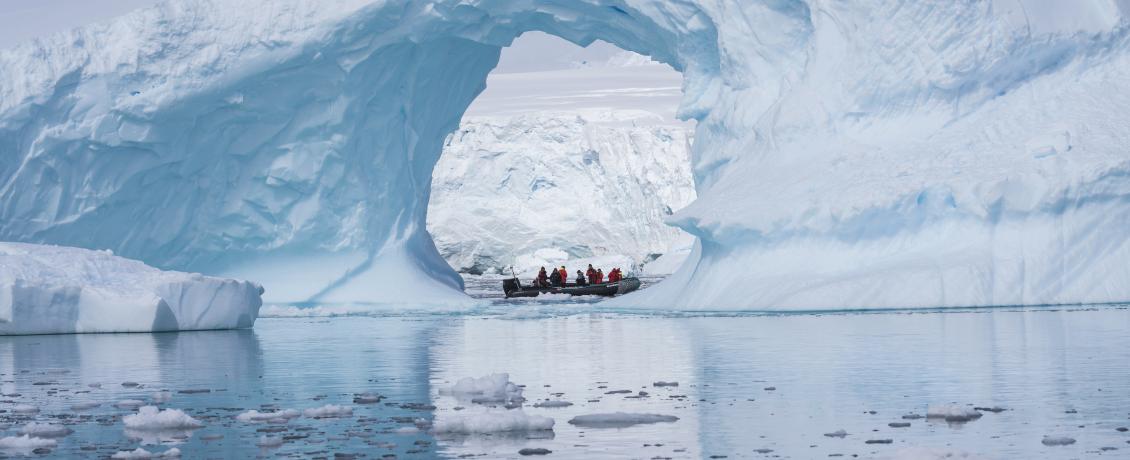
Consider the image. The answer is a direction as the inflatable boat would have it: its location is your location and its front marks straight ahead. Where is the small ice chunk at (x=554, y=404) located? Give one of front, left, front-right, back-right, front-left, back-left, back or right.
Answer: right

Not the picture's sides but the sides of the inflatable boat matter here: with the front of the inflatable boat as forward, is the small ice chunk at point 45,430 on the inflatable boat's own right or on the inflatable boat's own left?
on the inflatable boat's own right

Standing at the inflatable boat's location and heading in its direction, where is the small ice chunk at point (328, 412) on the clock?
The small ice chunk is roughly at 3 o'clock from the inflatable boat.

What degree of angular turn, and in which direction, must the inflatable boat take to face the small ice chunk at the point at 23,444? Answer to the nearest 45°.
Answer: approximately 90° to its right

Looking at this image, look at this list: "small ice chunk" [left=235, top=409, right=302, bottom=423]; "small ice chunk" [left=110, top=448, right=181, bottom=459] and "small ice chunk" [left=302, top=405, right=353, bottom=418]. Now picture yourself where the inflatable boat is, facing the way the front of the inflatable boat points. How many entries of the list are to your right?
3

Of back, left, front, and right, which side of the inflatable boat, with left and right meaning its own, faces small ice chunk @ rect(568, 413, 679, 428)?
right

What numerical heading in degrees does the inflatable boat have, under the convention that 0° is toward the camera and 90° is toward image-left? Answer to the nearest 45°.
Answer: approximately 270°

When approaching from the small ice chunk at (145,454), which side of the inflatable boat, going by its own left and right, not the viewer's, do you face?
right

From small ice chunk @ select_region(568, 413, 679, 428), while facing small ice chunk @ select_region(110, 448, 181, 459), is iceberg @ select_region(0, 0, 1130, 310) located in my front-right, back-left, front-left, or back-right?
back-right

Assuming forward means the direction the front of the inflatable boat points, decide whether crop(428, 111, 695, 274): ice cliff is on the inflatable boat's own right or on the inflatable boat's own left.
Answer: on the inflatable boat's own left

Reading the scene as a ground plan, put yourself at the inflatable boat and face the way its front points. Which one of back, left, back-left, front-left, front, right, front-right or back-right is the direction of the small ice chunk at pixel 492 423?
right

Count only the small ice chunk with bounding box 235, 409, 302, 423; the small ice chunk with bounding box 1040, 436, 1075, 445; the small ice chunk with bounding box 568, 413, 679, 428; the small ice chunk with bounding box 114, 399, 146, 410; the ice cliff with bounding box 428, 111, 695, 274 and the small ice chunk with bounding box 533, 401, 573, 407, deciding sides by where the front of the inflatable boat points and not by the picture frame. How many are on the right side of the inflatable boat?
5
